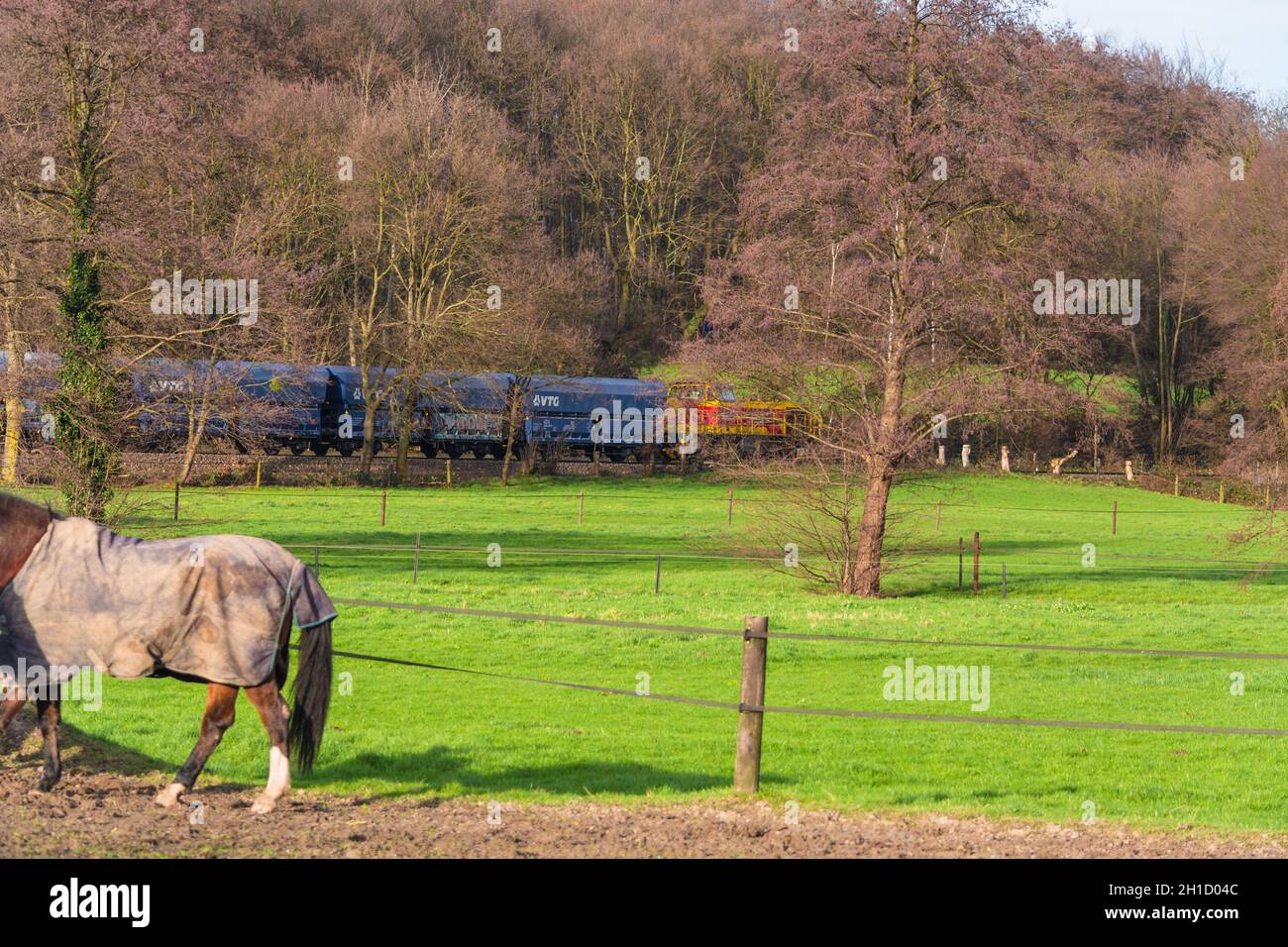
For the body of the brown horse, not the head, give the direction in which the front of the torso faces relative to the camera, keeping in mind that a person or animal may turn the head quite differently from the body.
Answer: to the viewer's left

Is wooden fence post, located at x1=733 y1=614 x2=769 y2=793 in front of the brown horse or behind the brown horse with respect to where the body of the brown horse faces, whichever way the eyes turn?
behind

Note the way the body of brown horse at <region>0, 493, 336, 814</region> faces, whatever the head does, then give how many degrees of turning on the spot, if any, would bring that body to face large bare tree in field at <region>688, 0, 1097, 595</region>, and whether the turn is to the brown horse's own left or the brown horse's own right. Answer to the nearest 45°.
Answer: approximately 135° to the brown horse's own right

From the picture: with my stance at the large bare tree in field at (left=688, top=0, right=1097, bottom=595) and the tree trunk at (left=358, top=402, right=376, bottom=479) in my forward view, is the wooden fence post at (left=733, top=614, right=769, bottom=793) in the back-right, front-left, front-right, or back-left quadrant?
back-left

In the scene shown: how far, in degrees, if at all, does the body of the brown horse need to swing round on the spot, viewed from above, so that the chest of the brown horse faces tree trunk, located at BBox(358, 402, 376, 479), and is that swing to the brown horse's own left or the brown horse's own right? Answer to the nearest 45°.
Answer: approximately 90° to the brown horse's own right
